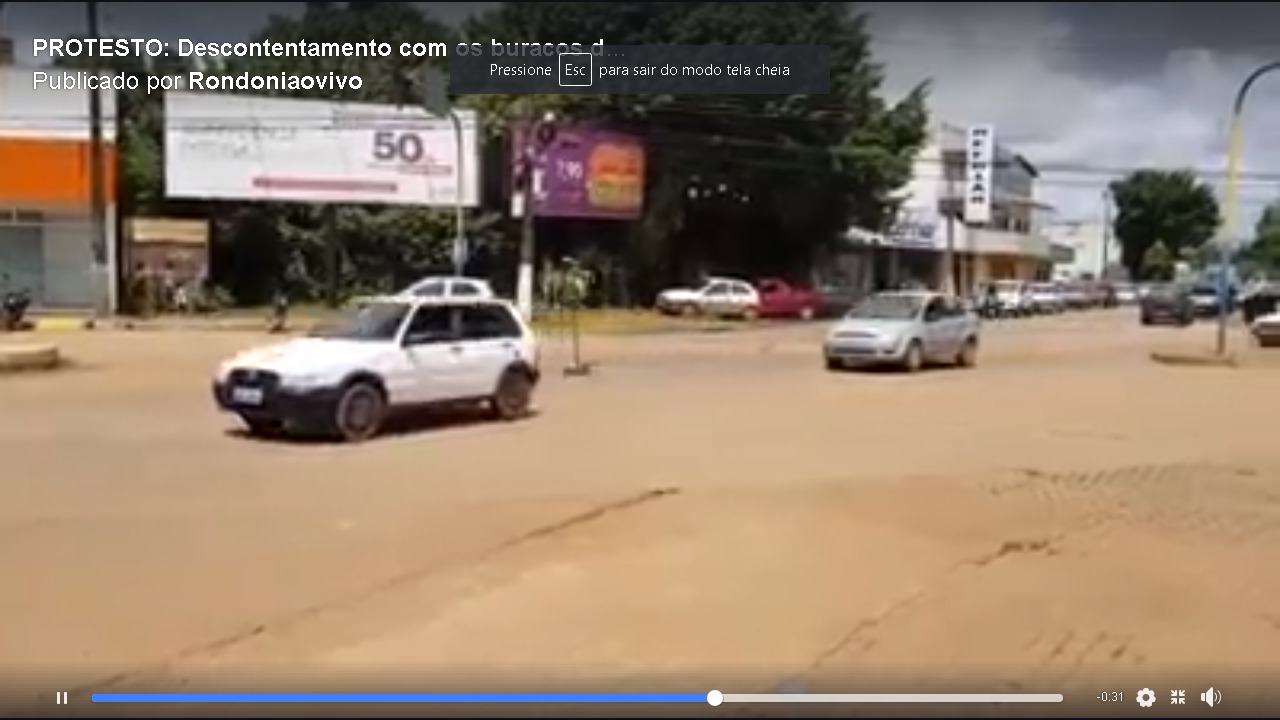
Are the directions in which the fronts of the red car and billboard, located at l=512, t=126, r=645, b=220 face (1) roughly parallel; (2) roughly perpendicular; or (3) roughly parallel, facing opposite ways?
roughly perpendicular

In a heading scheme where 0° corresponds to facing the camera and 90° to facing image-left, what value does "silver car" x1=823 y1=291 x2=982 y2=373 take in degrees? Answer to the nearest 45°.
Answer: approximately 45°

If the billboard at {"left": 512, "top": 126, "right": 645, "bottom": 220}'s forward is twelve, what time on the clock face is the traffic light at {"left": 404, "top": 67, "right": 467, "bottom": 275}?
The traffic light is roughly at 2 o'clock from the billboard.

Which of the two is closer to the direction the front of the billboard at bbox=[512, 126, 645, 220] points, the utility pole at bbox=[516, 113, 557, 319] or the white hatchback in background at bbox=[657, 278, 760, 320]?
the utility pole
